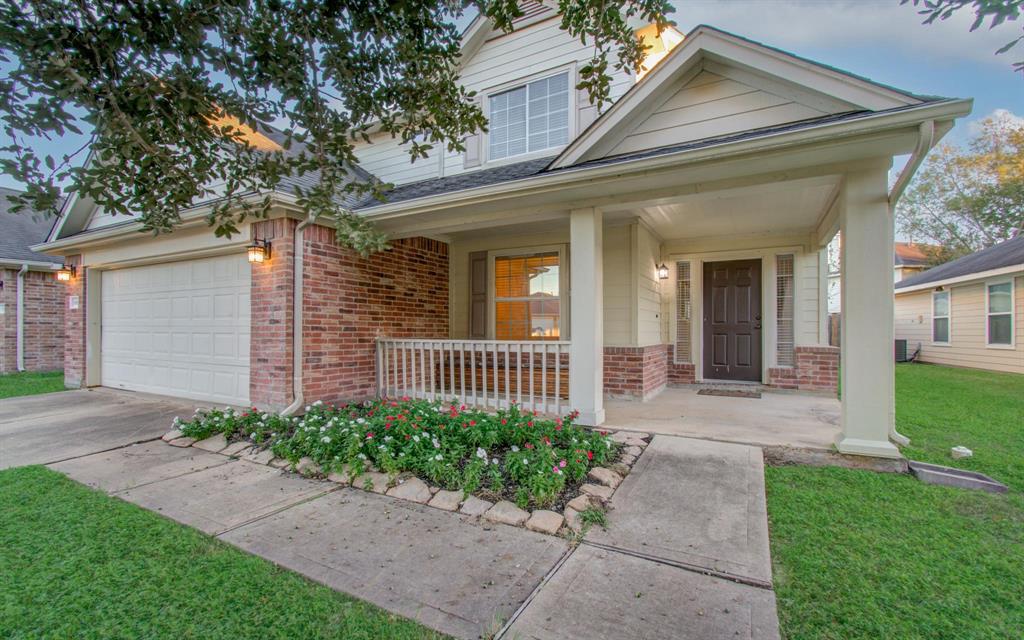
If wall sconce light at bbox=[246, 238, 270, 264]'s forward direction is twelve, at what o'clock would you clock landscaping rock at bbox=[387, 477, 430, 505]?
The landscaping rock is roughly at 10 o'clock from the wall sconce light.

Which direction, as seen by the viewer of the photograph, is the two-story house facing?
facing the viewer and to the left of the viewer

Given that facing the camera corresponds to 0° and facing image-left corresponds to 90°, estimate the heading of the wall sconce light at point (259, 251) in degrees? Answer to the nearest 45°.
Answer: approximately 45°

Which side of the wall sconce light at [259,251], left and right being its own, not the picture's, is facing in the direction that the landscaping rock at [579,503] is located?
left

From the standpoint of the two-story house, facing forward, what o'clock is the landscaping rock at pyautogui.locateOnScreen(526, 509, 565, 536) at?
The landscaping rock is roughly at 11 o'clock from the two-story house.

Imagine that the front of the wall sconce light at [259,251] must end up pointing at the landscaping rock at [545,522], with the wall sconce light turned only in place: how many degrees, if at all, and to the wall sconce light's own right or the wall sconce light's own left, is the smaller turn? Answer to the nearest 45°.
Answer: approximately 45° to the wall sconce light's own left

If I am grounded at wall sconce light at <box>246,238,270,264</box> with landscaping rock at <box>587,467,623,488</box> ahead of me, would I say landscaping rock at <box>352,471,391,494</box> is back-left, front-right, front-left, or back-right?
front-right

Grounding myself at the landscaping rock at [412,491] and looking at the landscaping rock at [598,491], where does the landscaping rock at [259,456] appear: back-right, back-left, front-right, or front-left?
back-left

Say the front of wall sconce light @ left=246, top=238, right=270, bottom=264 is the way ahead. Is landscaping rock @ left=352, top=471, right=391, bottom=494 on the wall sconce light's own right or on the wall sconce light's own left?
on the wall sconce light's own left

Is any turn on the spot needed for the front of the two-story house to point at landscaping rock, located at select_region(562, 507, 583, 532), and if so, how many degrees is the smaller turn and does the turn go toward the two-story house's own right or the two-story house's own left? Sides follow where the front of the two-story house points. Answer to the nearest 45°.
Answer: approximately 45° to the two-story house's own left

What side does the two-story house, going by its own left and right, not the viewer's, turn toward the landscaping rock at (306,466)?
front

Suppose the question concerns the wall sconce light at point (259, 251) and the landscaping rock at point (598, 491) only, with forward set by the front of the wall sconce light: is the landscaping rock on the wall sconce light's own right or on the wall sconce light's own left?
on the wall sconce light's own left
